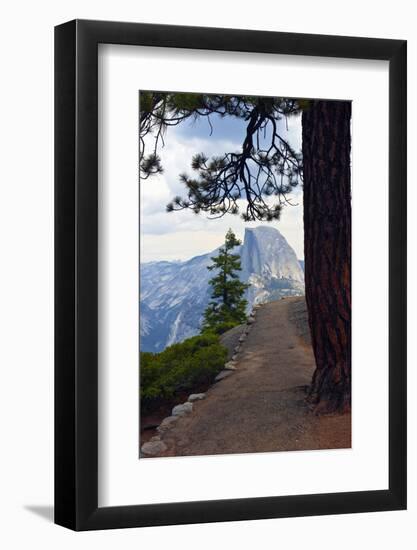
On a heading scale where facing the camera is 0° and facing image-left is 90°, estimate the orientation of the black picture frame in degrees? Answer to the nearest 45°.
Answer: approximately 315°
